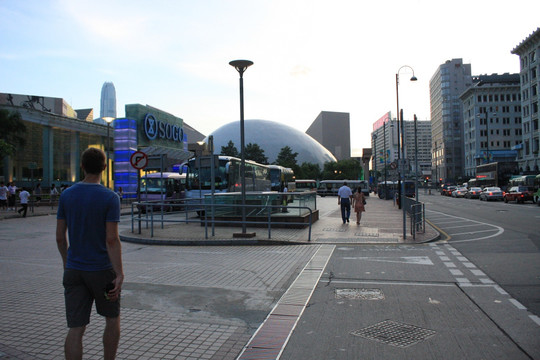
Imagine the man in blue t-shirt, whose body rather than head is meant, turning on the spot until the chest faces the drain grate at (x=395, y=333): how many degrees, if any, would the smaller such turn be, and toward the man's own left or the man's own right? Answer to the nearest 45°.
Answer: approximately 90° to the man's own right

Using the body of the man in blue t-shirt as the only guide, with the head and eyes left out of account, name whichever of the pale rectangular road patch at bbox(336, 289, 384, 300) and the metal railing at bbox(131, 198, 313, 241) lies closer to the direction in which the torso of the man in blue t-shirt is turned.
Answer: the metal railing

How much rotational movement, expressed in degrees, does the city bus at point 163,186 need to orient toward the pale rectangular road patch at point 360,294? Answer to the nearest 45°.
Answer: approximately 45° to its left

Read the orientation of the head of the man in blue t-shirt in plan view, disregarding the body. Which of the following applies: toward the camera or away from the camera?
away from the camera

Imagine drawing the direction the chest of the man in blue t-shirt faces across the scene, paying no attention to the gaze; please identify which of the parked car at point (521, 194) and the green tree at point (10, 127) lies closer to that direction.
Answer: the green tree

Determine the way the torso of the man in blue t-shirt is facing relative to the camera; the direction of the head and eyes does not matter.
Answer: away from the camera

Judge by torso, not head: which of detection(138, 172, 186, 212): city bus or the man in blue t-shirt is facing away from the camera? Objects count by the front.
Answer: the man in blue t-shirt

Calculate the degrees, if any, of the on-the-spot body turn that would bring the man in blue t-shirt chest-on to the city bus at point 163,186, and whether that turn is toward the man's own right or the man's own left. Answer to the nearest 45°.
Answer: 0° — they already face it

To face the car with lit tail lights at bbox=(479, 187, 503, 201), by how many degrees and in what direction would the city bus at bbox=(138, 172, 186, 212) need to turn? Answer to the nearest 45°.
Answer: approximately 135° to its left

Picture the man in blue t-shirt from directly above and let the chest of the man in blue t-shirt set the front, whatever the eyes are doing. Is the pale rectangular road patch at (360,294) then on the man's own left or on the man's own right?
on the man's own right

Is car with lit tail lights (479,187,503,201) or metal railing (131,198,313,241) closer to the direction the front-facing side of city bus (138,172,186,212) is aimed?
the metal railing

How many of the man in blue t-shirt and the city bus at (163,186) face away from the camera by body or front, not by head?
1

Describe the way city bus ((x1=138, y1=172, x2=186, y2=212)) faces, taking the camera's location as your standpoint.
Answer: facing the viewer and to the left of the viewer

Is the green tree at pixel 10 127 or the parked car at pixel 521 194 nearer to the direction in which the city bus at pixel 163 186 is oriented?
the green tree

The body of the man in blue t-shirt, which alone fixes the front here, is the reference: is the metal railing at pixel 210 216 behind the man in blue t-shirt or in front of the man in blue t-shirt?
in front

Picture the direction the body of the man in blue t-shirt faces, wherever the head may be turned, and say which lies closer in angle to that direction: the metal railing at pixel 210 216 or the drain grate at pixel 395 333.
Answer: the metal railing

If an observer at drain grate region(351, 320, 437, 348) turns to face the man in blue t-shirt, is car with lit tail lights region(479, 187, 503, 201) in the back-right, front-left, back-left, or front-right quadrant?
back-right
